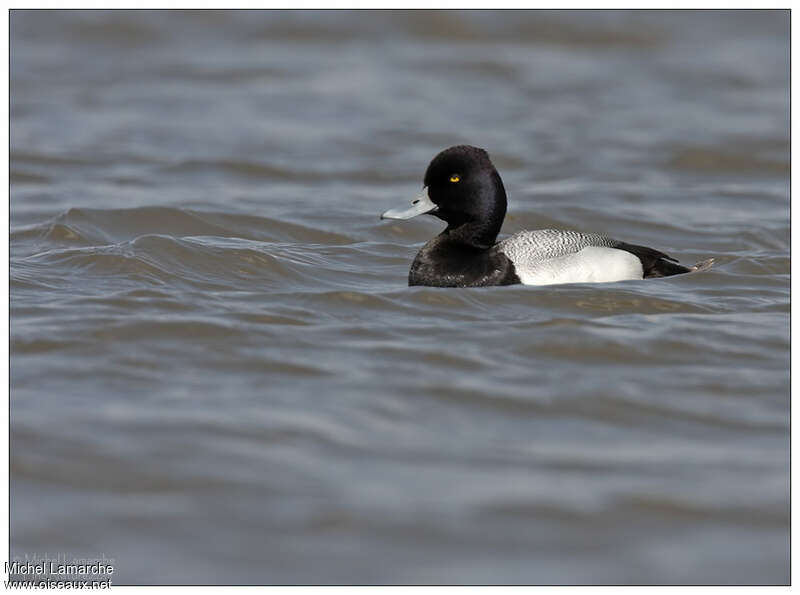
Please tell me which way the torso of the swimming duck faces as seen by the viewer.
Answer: to the viewer's left
